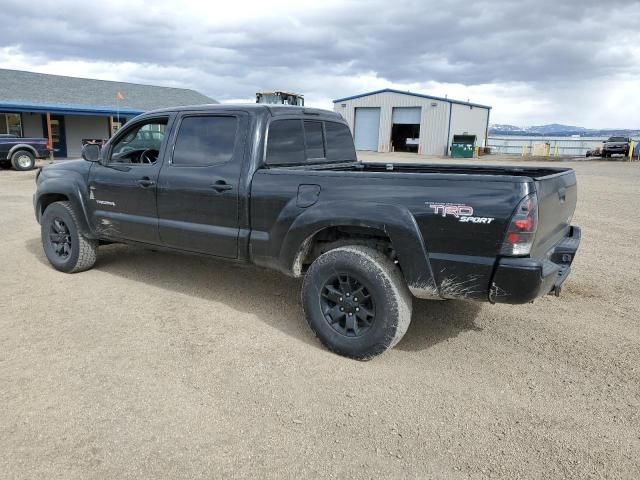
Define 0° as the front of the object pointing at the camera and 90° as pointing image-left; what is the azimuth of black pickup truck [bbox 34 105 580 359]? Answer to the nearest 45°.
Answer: approximately 135°

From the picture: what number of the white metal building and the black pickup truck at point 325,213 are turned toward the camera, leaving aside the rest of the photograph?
1

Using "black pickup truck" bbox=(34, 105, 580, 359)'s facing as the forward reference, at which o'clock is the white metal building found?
The white metal building is roughly at 2 o'clock from the black pickup truck.

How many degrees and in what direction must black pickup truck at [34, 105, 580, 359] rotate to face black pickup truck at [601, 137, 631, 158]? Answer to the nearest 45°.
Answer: approximately 90° to its right

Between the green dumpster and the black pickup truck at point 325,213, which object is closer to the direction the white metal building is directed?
the black pickup truck

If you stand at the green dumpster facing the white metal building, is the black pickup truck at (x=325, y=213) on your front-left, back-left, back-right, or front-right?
back-left

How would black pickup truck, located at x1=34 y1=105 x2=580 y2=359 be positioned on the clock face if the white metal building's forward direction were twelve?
The black pickup truck is roughly at 12 o'clock from the white metal building.

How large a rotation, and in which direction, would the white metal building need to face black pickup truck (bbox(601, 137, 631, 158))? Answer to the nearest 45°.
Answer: approximately 90° to its left
